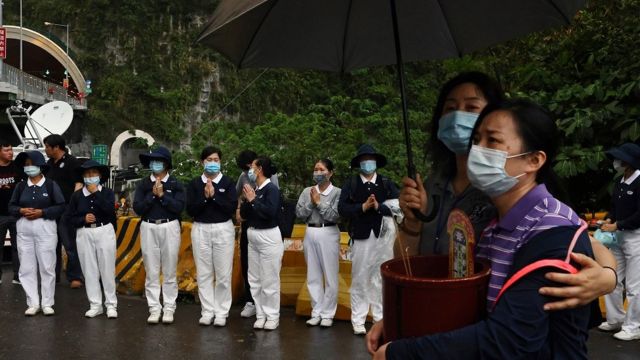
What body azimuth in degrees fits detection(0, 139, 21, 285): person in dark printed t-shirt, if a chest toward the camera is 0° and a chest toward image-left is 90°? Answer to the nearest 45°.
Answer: approximately 0°

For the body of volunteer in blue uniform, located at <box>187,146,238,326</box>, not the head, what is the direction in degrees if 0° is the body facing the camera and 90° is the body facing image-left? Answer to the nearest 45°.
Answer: approximately 0°

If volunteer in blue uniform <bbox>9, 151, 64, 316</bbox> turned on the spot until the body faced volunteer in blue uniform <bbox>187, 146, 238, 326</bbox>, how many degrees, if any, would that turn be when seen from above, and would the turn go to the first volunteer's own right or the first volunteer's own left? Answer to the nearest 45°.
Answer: approximately 45° to the first volunteer's own left

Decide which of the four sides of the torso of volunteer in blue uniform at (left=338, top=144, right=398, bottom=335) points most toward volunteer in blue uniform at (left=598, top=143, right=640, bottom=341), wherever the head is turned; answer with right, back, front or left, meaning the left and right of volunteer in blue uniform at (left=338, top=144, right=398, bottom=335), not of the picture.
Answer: left
